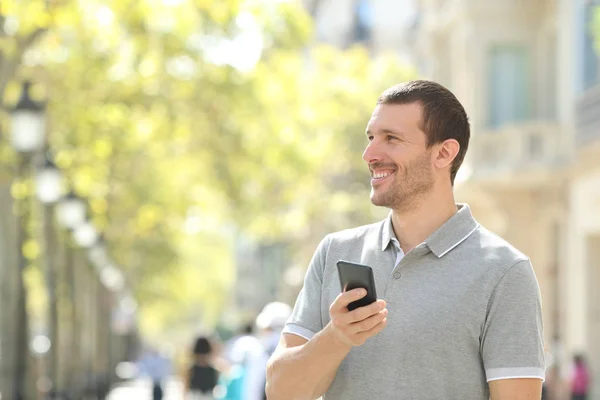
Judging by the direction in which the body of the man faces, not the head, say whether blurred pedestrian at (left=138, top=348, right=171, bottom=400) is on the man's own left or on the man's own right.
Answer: on the man's own right

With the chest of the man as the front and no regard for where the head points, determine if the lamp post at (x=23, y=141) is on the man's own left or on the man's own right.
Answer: on the man's own right

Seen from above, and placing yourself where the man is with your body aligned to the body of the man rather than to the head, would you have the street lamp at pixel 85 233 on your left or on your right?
on your right

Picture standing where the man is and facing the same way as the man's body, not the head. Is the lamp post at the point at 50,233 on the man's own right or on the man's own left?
on the man's own right

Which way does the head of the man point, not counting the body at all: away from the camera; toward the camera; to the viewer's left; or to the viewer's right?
to the viewer's left

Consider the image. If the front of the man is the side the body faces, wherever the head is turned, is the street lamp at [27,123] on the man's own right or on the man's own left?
on the man's own right

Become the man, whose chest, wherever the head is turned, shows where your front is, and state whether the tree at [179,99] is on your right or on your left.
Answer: on your right

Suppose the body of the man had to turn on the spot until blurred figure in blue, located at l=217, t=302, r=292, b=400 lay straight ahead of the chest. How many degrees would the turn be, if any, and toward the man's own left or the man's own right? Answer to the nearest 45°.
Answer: approximately 135° to the man's own right

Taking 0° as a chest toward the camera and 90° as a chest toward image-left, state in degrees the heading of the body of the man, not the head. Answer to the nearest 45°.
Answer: approximately 45°

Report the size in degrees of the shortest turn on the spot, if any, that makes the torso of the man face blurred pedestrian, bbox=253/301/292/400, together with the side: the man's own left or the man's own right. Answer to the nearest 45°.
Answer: approximately 135° to the man's own right
